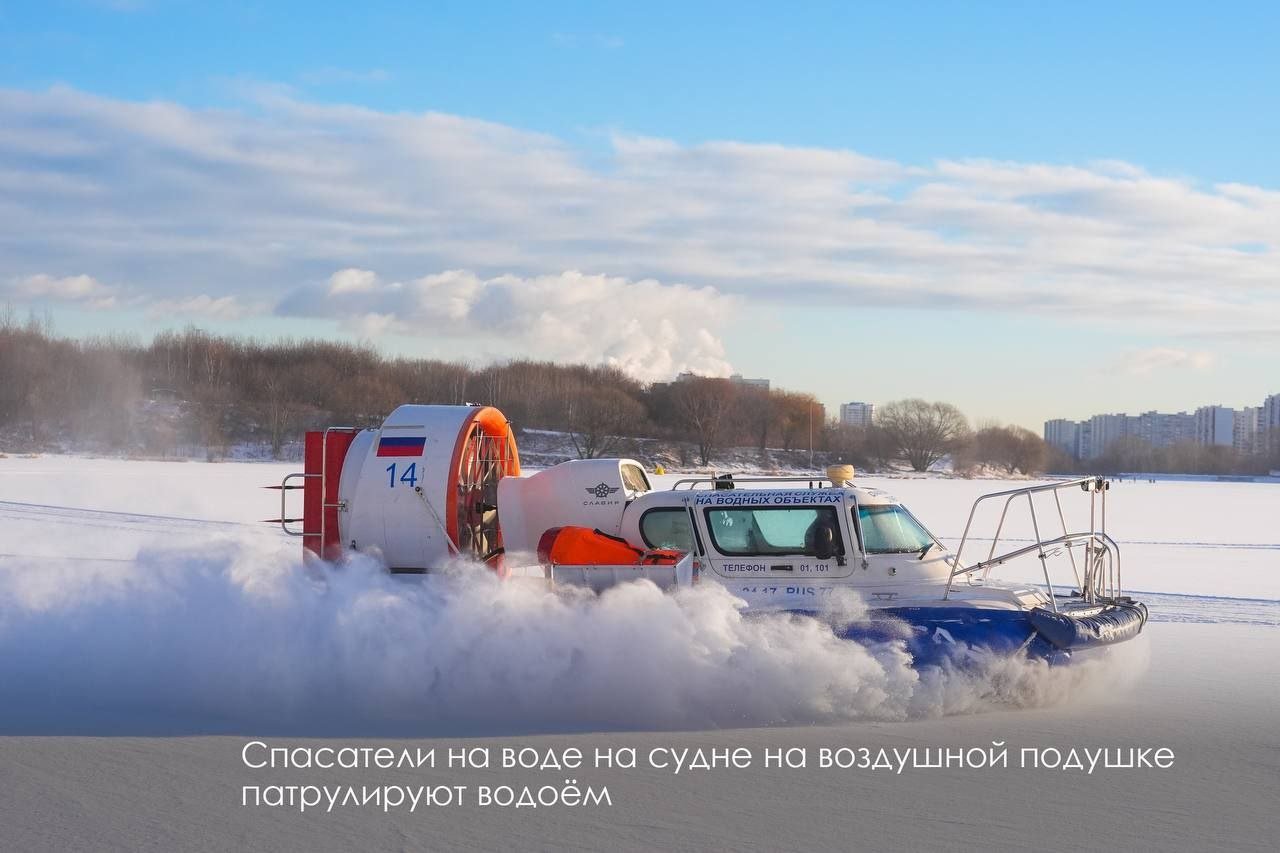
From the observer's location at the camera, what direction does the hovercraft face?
facing the viewer and to the right of the viewer
